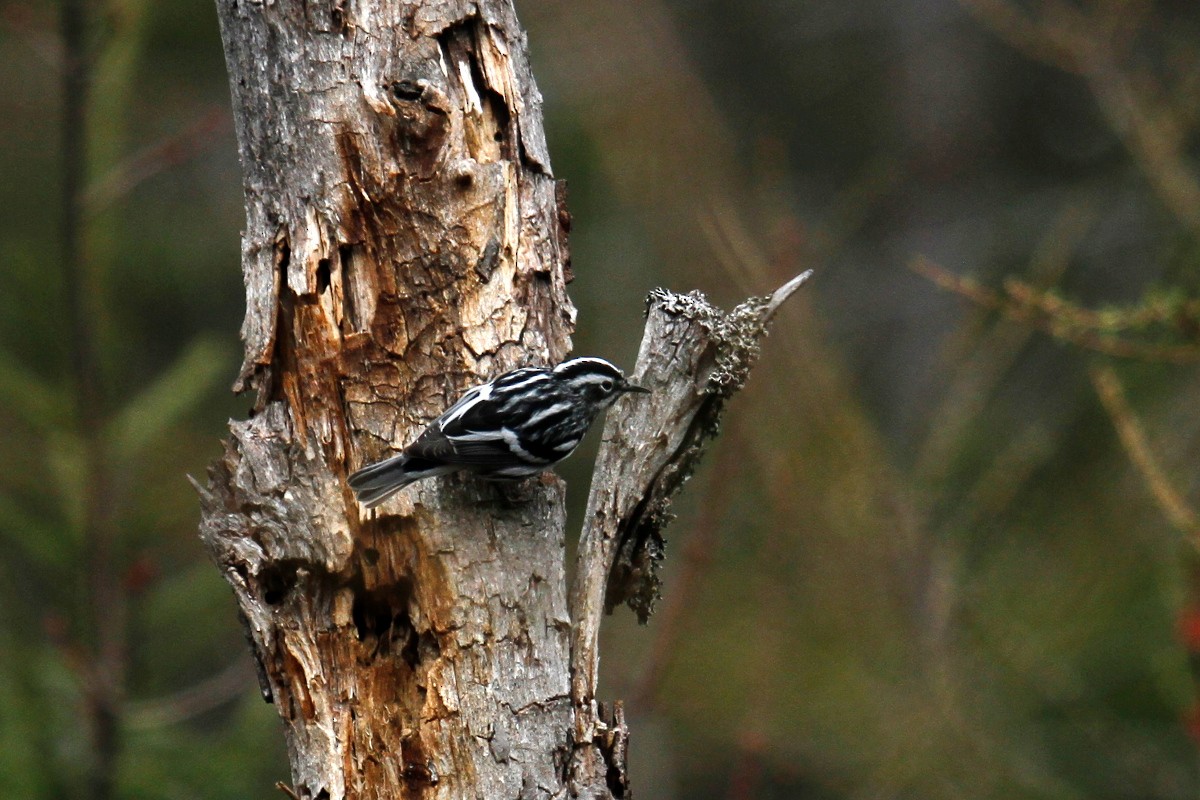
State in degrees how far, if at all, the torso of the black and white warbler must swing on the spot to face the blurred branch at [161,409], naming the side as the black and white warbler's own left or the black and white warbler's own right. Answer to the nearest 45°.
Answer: approximately 135° to the black and white warbler's own left

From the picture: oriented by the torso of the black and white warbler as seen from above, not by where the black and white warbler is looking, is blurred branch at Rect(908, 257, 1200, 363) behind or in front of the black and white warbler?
in front

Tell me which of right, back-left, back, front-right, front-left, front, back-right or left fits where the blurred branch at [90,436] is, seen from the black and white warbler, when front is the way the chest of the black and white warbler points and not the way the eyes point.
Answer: back-left

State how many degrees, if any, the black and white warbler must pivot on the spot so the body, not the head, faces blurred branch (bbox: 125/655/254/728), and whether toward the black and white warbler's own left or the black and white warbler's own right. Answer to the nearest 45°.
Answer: approximately 135° to the black and white warbler's own left

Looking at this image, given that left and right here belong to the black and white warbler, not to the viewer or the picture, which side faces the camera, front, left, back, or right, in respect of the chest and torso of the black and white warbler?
right
